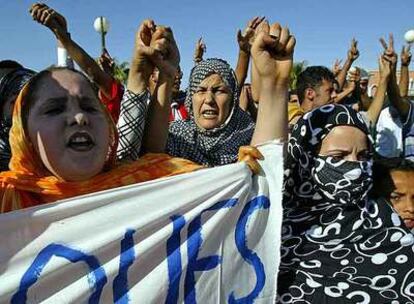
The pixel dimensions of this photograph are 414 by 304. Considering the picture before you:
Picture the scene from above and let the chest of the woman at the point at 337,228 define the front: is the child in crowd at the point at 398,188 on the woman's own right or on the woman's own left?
on the woman's own left

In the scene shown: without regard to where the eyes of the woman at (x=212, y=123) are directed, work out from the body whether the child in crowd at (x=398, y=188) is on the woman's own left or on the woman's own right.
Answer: on the woman's own left

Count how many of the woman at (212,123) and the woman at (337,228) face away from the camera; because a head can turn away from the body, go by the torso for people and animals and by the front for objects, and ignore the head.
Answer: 0

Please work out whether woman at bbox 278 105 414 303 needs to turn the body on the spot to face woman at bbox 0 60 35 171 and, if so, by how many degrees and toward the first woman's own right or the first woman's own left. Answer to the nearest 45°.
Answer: approximately 135° to the first woman's own right

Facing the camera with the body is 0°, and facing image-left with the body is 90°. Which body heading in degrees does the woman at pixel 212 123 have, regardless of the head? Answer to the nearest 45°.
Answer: approximately 0°

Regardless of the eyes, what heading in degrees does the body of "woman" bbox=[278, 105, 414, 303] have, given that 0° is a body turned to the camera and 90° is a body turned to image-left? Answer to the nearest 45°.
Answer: approximately 315°
